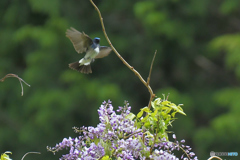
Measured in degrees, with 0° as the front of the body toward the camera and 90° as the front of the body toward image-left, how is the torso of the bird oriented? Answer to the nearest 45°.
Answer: approximately 315°
